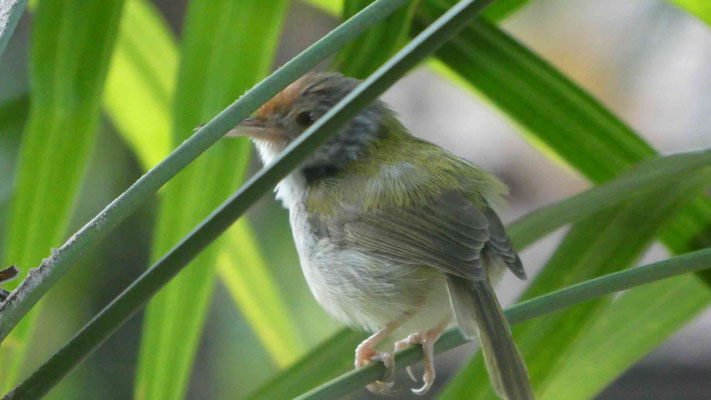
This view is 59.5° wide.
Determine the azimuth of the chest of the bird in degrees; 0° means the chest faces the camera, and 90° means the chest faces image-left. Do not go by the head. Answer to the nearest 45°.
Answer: approximately 90°

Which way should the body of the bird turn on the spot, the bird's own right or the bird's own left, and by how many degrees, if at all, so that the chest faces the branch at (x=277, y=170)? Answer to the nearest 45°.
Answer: approximately 90° to the bird's own left

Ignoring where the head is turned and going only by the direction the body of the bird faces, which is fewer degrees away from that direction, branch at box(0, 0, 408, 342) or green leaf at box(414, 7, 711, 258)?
the branch
